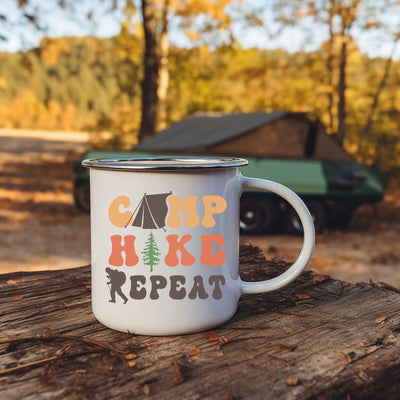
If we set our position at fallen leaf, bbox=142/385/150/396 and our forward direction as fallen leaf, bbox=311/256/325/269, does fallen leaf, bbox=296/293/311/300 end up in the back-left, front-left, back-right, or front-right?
front-right
